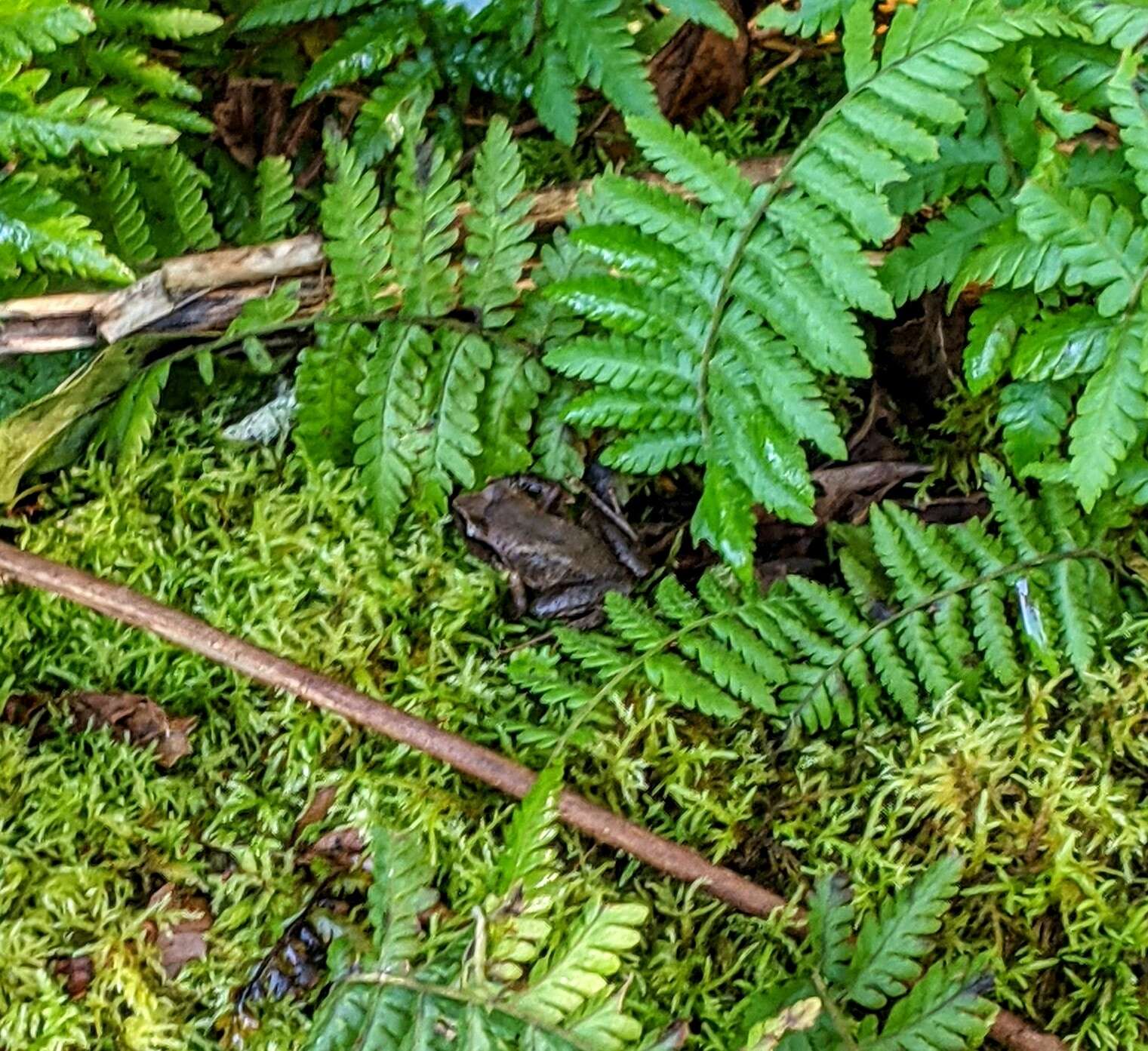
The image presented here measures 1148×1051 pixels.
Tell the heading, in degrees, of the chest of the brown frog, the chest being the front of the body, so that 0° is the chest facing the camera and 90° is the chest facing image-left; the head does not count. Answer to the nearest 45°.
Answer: approximately 135°

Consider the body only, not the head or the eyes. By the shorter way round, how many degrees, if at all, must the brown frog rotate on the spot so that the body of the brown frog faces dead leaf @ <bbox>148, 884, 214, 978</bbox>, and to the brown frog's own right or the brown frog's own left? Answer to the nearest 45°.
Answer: approximately 90° to the brown frog's own left

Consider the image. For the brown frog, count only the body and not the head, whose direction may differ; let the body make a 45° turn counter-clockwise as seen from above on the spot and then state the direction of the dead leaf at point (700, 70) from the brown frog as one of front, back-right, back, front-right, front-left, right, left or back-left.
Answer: back-right

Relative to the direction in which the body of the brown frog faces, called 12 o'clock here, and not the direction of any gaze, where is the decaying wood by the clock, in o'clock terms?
The decaying wood is roughly at 12 o'clock from the brown frog.

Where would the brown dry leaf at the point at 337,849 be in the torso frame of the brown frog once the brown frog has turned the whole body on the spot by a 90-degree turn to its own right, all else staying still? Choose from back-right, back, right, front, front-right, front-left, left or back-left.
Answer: back
